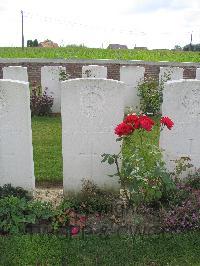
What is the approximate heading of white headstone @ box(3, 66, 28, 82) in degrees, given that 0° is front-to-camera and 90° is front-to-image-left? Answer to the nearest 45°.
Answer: approximately 0°

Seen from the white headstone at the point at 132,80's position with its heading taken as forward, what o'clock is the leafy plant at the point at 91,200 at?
The leafy plant is roughly at 12 o'clock from the white headstone.

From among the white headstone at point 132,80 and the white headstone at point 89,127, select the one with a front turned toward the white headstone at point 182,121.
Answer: the white headstone at point 132,80

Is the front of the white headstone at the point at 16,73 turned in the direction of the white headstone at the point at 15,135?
yes

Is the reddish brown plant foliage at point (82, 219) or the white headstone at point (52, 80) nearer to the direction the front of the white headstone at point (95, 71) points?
the reddish brown plant foliage

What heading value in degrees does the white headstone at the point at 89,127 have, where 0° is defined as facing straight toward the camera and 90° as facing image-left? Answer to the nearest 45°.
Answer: approximately 0°

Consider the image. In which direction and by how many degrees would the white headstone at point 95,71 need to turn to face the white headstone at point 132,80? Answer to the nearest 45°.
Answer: approximately 90° to its left

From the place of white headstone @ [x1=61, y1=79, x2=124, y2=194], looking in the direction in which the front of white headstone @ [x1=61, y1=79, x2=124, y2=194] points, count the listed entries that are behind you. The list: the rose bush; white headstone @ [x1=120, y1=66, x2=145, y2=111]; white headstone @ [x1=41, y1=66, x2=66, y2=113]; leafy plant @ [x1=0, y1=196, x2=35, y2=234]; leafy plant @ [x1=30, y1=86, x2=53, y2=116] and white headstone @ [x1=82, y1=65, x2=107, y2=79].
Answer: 4

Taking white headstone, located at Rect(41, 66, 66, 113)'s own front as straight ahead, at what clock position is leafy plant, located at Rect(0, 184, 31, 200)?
The leafy plant is roughly at 12 o'clock from the white headstone.

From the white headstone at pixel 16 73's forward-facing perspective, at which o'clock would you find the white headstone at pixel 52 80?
the white headstone at pixel 52 80 is roughly at 8 o'clock from the white headstone at pixel 16 73.
